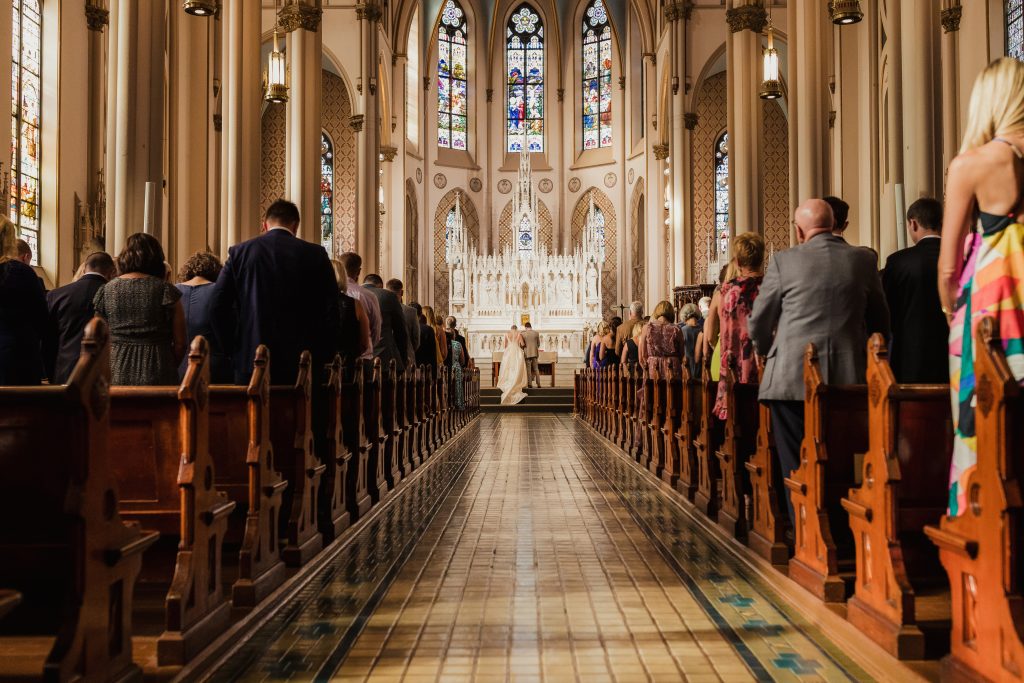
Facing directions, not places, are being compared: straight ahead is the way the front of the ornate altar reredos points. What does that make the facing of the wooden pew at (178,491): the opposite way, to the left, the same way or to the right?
the opposite way

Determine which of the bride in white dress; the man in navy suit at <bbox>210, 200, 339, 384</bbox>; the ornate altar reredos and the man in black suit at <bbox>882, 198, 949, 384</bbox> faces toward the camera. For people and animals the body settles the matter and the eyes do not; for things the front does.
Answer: the ornate altar reredos

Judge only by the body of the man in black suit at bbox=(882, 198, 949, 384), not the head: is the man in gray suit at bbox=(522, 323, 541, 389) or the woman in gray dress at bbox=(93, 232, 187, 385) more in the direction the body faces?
the man in gray suit

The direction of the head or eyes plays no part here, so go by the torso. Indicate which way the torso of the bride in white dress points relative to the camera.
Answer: away from the camera

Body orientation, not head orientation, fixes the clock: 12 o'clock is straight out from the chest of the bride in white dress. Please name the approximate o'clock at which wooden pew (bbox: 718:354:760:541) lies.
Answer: The wooden pew is roughly at 6 o'clock from the bride in white dress.

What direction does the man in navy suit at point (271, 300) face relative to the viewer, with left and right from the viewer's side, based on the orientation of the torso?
facing away from the viewer

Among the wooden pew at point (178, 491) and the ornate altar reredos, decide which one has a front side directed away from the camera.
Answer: the wooden pew

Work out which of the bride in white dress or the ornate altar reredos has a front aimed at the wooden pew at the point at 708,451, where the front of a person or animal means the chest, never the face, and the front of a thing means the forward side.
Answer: the ornate altar reredos

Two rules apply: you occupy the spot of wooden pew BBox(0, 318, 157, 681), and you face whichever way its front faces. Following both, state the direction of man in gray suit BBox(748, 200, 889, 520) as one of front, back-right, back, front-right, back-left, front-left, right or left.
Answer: front-right

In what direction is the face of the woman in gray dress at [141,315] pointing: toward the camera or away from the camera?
away from the camera

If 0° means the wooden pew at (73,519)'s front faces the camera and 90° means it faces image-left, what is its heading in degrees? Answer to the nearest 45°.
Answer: approximately 225°

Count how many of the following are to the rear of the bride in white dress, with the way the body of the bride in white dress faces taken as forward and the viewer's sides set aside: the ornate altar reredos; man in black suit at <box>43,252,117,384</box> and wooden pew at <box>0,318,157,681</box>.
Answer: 2

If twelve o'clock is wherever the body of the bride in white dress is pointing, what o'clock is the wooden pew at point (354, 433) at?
The wooden pew is roughly at 6 o'clock from the bride in white dress.

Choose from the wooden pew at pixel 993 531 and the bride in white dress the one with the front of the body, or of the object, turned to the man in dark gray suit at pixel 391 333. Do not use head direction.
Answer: the wooden pew

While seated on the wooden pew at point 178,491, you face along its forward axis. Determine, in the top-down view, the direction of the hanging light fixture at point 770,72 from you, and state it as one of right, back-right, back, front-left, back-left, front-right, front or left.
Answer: front-right

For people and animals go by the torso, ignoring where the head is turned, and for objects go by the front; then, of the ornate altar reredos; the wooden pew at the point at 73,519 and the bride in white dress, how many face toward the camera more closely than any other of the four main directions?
1

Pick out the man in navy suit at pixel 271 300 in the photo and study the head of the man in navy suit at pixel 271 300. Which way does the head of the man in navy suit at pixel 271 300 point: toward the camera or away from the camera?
away from the camera
